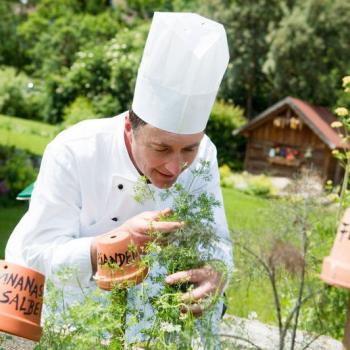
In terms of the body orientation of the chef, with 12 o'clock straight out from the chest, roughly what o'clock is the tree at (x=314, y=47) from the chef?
The tree is roughly at 8 o'clock from the chef.

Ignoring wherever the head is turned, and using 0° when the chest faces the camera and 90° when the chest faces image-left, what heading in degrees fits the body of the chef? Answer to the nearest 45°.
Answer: approximately 315°

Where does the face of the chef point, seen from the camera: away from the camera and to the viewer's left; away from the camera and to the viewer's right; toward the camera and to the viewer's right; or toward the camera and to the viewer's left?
toward the camera and to the viewer's right

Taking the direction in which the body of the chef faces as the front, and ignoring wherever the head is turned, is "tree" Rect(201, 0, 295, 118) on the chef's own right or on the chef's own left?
on the chef's own left

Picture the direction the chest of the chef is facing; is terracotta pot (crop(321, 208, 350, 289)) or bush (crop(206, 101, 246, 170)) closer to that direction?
the terracotta pot

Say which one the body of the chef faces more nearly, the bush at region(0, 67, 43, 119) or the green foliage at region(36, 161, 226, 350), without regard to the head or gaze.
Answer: the green foliage

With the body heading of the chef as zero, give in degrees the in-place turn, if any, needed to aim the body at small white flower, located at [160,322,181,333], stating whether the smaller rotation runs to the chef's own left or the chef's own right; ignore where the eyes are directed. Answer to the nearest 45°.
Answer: approximately 45° to the chef's own right

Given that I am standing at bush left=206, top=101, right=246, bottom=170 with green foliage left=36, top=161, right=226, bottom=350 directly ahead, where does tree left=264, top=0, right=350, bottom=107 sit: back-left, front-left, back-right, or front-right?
back-left

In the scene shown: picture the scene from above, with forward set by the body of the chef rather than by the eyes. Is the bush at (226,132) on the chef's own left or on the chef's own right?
on the chef's own left

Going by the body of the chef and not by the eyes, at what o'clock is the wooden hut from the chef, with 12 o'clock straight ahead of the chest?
The wooden hut is roughly at 8 o'clock from the chef.
